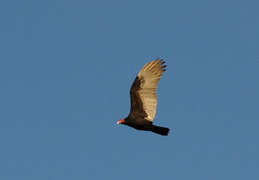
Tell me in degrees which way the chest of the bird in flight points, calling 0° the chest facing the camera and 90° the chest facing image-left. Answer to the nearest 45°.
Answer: approximately 90°
